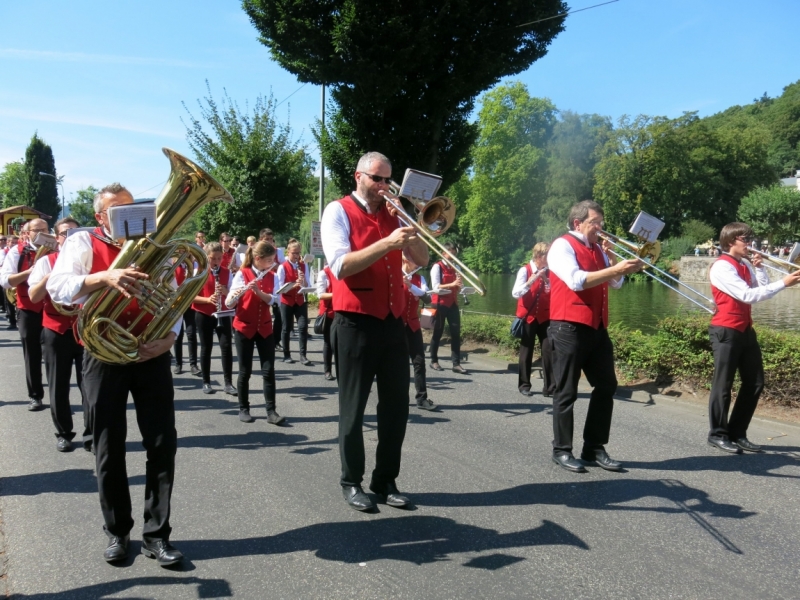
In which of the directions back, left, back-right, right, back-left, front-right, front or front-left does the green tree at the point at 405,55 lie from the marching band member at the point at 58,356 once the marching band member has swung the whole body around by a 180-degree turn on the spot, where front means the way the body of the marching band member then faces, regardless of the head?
right

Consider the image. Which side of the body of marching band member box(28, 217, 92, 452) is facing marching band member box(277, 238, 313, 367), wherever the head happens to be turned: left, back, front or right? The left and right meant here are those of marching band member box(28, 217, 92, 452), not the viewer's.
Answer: left

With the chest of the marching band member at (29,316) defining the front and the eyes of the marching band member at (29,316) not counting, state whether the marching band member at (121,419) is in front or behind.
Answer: in front

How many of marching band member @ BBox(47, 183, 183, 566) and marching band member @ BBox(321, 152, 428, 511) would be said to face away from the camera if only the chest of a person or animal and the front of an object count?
0

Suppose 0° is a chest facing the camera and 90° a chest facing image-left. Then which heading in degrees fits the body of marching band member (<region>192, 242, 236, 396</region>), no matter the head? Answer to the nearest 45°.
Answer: approximately 315°

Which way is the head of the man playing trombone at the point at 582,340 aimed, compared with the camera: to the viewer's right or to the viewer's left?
to the viewer's right
